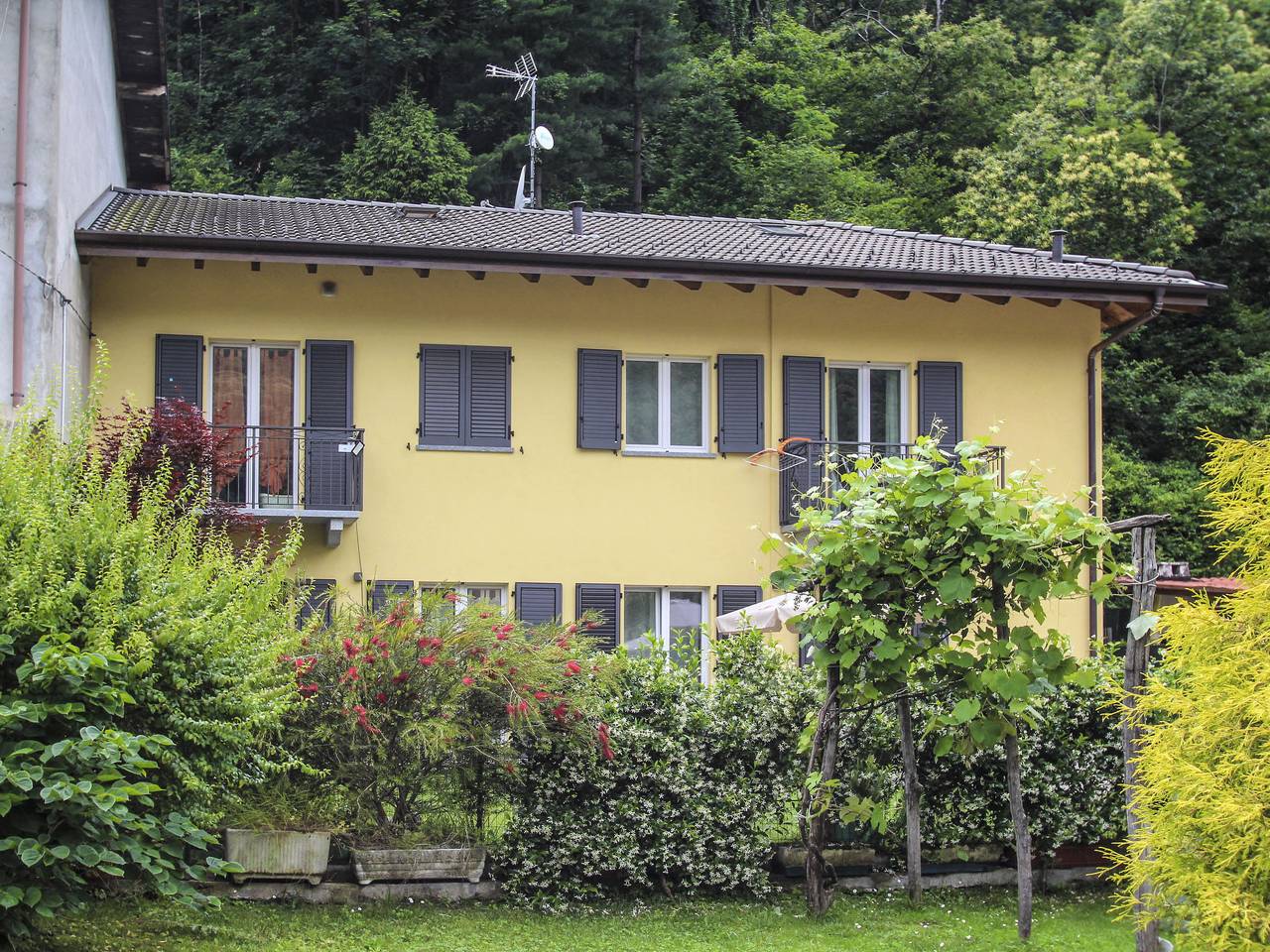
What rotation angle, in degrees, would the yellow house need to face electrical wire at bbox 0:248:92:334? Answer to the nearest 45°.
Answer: approximately 45° to its right

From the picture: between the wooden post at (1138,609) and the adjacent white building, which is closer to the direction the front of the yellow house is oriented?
the wooden post

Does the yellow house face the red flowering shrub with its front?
yes

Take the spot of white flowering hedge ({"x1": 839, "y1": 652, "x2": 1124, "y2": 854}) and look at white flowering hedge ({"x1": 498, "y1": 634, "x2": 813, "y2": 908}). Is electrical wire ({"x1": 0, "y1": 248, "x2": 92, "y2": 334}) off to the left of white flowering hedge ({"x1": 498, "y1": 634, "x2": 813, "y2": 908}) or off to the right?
right

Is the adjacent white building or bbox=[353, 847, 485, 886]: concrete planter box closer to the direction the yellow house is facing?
the concrete planter box

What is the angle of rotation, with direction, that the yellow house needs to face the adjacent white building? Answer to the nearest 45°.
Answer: approximately 45° to its right

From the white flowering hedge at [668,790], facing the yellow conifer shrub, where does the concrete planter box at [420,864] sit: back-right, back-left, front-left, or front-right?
back-right

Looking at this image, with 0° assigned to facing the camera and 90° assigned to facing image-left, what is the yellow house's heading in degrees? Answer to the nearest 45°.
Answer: approximately 0°

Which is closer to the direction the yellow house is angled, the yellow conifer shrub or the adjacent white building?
the yellow conifer shrub
